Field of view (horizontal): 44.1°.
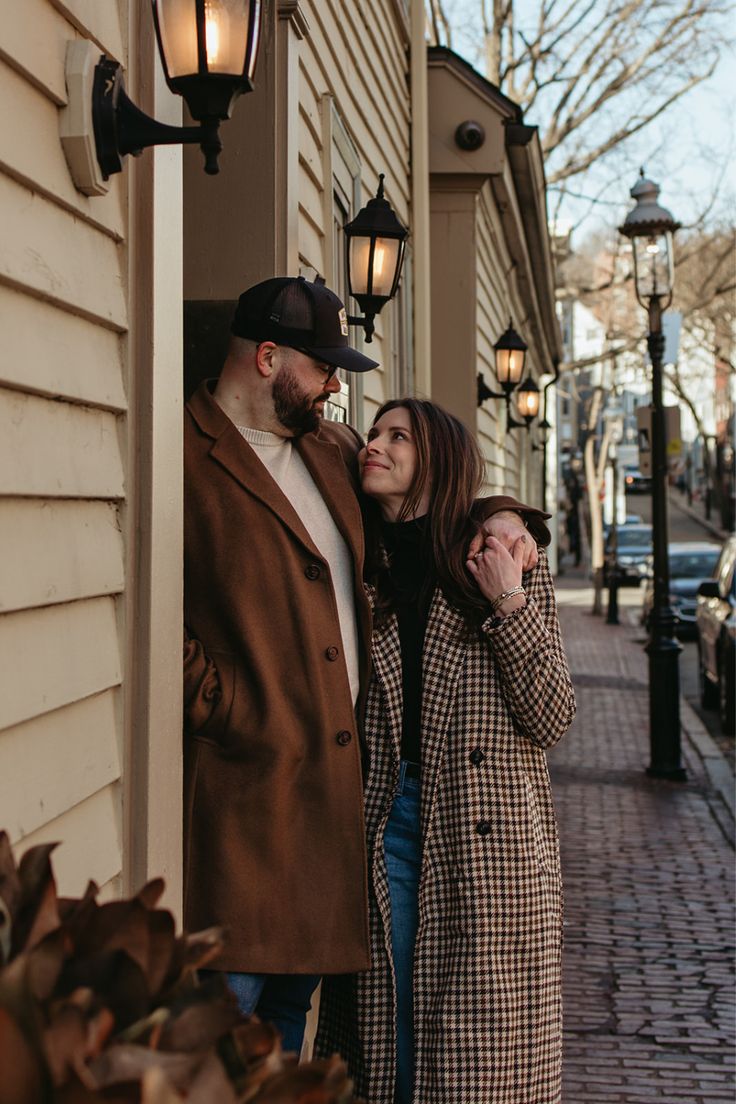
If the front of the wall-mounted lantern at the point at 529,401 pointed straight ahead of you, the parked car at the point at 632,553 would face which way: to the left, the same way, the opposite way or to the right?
to the right

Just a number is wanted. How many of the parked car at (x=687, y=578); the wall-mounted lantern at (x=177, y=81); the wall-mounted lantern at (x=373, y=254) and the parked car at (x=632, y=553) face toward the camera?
2

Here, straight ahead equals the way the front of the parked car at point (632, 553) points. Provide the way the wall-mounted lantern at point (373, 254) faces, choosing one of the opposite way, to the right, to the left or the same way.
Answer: to the left

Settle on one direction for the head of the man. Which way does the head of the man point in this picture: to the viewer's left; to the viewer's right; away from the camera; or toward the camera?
to the viewer's right

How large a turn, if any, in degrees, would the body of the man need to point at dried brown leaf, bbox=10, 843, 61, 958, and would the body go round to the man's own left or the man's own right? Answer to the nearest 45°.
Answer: approximately 45° to the man's own right

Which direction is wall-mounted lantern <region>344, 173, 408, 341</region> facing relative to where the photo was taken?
to the viewer's right

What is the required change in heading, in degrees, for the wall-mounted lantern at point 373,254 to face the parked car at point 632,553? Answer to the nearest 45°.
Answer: approximately 90° to its left

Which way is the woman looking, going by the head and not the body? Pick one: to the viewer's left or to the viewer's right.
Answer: to the viewer's left

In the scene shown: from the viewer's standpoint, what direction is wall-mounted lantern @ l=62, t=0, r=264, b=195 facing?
to the viewer's right

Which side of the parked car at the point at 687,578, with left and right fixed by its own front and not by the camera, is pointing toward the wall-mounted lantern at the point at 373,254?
front

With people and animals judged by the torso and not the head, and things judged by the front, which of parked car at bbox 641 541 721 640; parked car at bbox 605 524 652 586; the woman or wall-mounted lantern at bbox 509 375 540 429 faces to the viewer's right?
the wall-mounted lantern

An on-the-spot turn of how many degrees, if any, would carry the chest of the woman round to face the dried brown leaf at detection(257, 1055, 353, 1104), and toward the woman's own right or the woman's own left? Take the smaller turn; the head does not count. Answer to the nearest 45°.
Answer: approximately 45° to the woman's own left

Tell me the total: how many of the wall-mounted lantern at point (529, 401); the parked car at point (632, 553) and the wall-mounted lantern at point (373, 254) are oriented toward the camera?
1

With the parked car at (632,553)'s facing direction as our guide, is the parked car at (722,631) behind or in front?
in front

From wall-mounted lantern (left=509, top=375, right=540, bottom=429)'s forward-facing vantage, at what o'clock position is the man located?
The man is roughly at 3 o'clock from the wall-mounted lantern.
